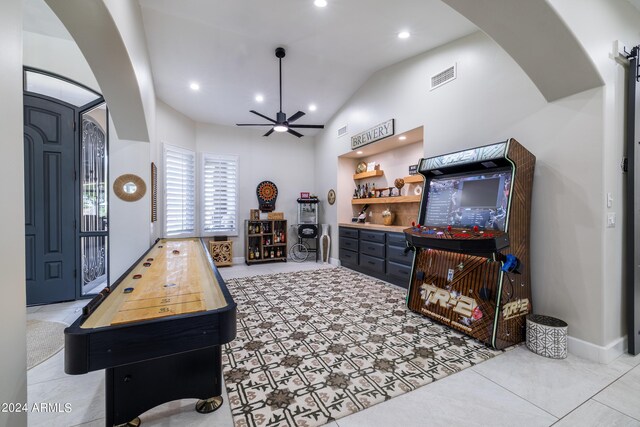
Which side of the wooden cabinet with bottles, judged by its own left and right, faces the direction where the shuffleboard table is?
front

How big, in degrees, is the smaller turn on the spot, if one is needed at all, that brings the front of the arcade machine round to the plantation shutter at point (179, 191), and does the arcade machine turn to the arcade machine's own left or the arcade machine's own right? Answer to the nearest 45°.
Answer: approximately 45° to the arcade machine's own right

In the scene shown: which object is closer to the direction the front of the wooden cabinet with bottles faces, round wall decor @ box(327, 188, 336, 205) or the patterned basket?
the patterned basket

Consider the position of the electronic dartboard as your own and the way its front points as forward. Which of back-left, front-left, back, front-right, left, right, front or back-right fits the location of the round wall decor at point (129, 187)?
front-right

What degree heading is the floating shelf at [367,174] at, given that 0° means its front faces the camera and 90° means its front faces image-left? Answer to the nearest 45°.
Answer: approximately 45°

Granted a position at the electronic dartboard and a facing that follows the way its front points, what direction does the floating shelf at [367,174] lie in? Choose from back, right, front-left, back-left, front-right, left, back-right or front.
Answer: front-left

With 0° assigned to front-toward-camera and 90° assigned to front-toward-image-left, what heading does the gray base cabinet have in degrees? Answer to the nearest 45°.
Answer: approximately 45°

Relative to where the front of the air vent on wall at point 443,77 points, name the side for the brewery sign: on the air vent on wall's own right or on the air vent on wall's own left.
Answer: on the air vent on wall's own right

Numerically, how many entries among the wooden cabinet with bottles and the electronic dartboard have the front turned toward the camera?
2

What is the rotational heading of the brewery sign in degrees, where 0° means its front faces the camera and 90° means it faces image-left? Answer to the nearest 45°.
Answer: approximately 45°
